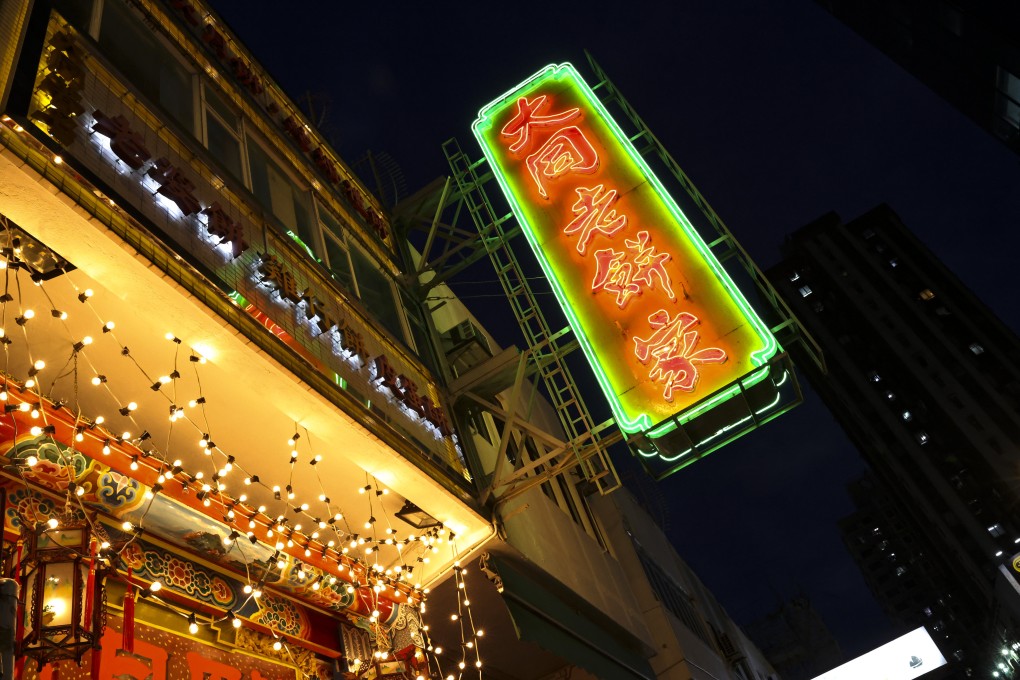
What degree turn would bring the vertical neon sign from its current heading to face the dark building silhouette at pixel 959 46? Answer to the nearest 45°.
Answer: approximately 135° to its left

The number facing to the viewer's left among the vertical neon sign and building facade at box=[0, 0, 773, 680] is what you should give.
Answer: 0

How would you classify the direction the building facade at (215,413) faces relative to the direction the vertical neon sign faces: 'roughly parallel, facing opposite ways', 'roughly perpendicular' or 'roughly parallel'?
roughly perpendicular

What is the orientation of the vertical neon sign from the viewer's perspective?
toward the camera

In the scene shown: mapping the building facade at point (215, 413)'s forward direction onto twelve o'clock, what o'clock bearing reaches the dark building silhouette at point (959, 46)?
The dark building silhouette is roughly at 10 o'clock from the building facade.

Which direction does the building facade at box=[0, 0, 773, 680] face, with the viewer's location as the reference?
facing the viewer and to the right of the viewer
